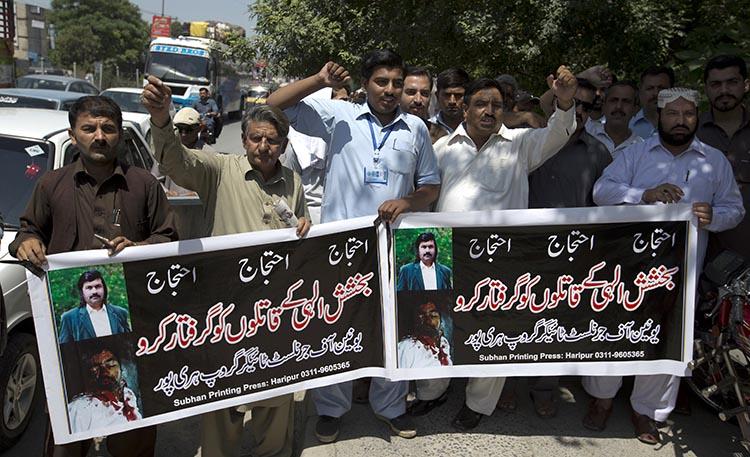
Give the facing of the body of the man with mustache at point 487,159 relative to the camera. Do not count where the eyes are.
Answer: toward the camera

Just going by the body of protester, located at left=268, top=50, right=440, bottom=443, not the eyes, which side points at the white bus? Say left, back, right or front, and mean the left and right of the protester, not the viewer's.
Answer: back

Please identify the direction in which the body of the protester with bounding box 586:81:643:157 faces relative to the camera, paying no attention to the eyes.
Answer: toward the camera

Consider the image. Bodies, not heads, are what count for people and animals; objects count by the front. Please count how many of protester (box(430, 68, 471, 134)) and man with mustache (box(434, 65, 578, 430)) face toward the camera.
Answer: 2

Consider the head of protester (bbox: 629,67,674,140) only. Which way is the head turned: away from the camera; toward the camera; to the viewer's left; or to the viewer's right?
toward the camera

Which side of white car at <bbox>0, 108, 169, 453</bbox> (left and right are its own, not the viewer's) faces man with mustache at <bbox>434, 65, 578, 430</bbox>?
left

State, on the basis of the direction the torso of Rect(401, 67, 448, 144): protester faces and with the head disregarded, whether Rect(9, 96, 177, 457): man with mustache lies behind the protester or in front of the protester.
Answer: in front

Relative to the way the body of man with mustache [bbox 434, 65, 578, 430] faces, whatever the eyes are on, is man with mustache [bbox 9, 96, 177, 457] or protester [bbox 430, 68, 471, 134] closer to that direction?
the man with mustache

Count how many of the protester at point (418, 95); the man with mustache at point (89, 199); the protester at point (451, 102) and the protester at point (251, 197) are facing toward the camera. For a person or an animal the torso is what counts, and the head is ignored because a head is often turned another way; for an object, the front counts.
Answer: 4

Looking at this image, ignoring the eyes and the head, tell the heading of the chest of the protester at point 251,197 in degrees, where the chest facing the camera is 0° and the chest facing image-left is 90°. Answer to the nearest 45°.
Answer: approximately 0°

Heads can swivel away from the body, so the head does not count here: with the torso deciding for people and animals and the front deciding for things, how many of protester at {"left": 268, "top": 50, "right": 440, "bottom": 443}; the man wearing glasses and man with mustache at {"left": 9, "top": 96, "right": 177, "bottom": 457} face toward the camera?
3

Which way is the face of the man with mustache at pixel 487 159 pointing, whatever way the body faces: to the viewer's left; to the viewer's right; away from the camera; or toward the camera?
toward the camera

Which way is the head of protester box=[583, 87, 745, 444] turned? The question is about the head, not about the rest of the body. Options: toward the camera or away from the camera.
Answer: toward the camera

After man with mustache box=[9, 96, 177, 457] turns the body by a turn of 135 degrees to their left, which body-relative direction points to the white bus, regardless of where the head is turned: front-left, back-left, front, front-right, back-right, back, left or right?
front-left
